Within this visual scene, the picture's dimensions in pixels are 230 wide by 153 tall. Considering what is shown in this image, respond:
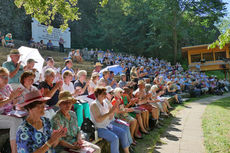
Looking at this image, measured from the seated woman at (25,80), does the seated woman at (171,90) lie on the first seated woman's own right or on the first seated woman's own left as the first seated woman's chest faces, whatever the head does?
on the first seated woman's own left

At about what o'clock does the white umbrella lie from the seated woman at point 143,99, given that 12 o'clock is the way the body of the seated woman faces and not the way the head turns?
The white umbrella is roughly at 4 o'clock from the seated woman.

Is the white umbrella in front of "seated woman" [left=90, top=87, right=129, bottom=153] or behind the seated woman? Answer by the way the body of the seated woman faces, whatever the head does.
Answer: behind

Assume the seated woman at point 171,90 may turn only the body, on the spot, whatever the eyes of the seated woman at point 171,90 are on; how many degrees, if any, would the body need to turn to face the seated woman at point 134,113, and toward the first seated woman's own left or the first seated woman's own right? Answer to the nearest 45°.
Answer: approximately 45° to the first seated woman's own right
